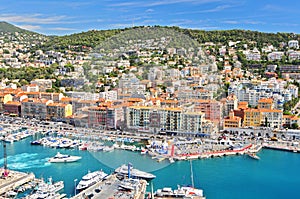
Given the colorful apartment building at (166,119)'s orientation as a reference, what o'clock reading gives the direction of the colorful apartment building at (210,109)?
the colorful apartment building at (210,109) is roughly at 8 o'clock from the colorful apartment building at (166,119).

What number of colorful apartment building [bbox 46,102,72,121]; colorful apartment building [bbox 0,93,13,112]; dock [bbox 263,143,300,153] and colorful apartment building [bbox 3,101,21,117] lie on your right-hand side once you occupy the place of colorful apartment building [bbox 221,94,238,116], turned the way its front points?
3

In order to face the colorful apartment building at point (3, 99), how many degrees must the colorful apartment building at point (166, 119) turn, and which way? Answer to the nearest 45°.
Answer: approximately 135° to its right

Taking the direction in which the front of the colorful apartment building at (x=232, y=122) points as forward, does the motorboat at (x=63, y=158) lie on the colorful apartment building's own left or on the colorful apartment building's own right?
on the colorful apartment building's own right
